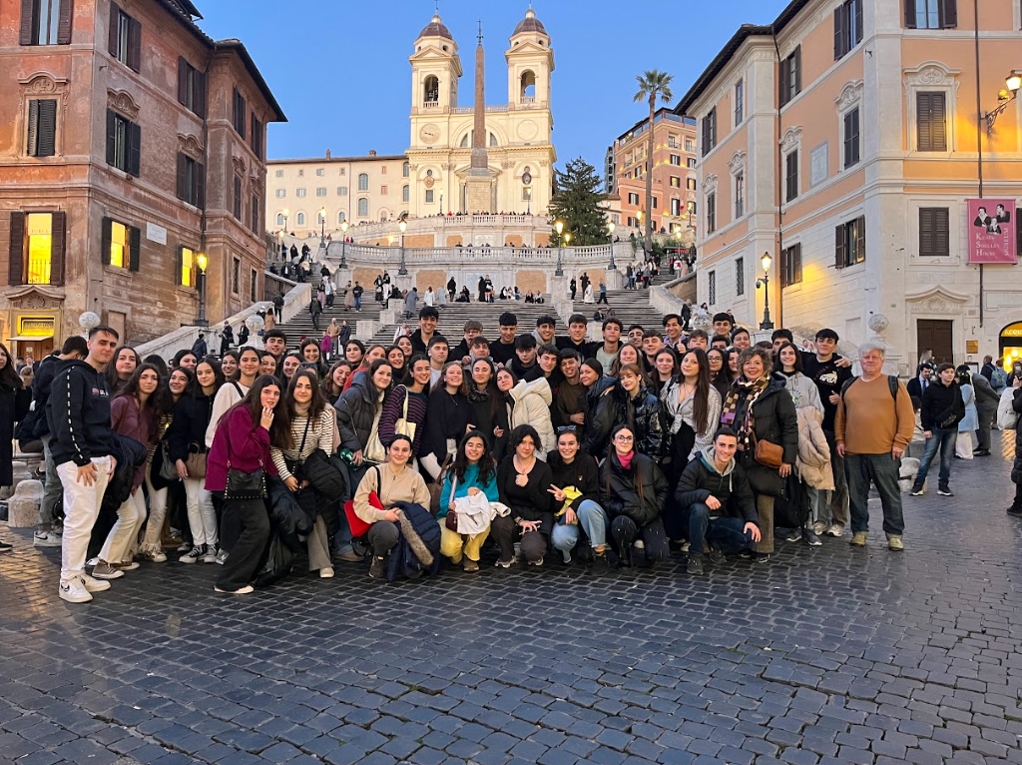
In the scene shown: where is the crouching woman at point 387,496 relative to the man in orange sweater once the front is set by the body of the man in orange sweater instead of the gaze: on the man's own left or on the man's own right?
on the man's own right

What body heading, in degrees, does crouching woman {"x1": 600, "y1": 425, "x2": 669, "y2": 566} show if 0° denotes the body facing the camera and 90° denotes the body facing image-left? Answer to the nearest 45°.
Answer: approximately 0°

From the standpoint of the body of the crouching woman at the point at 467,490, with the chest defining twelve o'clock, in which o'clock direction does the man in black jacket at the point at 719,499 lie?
The man in black jacket is roughly at 9 o'clock from the crouching woman.

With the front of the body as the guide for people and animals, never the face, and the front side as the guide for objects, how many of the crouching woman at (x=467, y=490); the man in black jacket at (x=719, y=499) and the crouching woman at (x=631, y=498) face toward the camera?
3

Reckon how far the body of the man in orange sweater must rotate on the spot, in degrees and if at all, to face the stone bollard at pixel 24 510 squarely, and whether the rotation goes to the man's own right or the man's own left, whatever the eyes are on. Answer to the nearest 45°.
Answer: approximately 90° to the man's own right

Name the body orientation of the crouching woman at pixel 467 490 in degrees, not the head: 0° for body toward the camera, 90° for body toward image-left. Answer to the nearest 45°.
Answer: approximately 0°

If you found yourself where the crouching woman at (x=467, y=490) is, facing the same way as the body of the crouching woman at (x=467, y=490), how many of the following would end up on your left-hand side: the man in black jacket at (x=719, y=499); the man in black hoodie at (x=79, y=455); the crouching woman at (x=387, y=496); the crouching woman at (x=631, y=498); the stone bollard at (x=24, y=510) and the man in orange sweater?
3

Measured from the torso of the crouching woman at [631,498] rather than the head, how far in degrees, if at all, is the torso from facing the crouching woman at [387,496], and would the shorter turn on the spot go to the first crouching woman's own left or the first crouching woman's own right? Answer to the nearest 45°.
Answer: approximately 90° to the first crouching woman's own right

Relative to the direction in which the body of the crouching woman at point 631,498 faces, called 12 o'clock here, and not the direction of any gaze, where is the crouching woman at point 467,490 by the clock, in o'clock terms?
the crouching woman at point 467,490 is roughly at 3 o'clock from the crouching woman at point 631,498.

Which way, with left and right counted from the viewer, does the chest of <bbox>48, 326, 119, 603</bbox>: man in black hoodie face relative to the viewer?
facing the viewer and to the right of the viewer

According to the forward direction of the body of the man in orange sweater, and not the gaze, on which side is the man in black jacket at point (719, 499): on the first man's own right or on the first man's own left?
on the first man's own right

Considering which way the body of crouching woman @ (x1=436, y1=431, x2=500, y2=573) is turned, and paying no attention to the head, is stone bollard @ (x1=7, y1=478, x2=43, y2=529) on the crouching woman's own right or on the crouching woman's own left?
on the crouching woman's own right

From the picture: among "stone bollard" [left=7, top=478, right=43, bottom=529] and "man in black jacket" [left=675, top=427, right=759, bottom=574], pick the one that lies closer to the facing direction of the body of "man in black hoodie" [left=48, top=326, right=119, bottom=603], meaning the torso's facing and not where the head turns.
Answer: the man in black jacket
